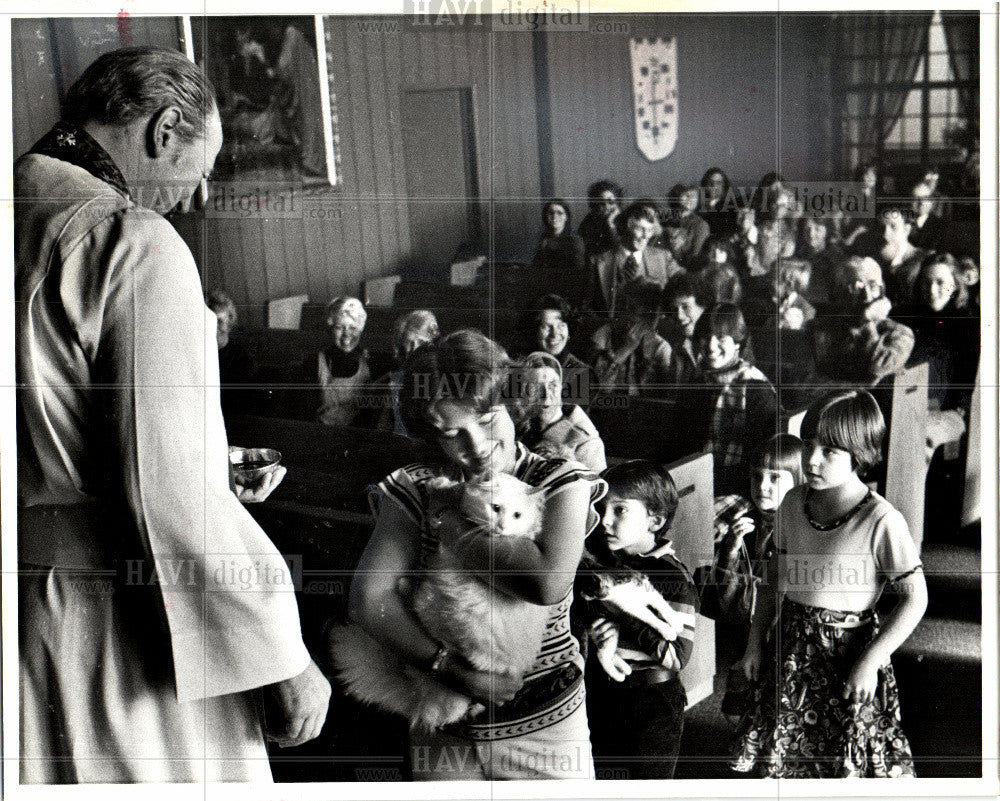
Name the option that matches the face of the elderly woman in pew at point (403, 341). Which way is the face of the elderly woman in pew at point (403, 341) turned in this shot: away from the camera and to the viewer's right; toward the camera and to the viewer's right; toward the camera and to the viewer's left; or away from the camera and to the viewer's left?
toward the camera and to the viewer's left

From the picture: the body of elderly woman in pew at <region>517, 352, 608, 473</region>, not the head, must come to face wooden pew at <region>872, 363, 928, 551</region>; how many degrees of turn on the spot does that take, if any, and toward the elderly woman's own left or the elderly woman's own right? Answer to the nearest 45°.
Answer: approximately 90° to the elderly woman's own left

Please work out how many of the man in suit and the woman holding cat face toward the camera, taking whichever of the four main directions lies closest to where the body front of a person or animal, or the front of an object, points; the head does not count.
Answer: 2

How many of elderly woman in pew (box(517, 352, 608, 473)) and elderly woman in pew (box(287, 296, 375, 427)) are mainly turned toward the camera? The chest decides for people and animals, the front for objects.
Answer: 2

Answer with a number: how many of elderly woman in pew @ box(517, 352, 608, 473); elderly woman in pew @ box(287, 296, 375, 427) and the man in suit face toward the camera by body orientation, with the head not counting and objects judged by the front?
3

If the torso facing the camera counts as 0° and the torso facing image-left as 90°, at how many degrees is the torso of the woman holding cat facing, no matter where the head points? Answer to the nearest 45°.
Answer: approximately 0°

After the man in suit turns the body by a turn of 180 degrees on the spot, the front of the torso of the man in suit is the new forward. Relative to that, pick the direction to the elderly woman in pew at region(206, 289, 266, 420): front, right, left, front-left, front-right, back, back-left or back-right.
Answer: left
